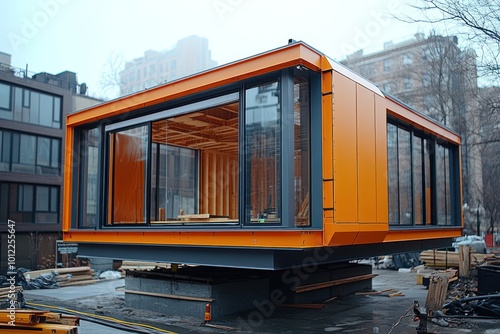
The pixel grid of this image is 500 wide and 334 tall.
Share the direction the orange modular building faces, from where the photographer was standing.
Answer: facing the viewer and to the left of the viewer

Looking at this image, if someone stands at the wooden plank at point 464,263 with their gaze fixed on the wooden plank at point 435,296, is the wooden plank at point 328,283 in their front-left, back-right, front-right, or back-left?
front-right
